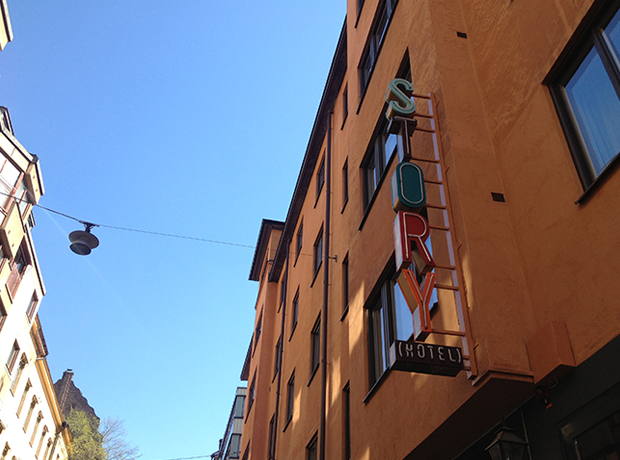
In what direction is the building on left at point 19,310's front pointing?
to the viewer's right
